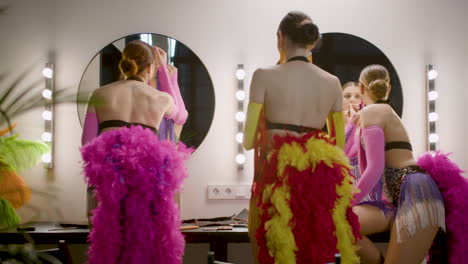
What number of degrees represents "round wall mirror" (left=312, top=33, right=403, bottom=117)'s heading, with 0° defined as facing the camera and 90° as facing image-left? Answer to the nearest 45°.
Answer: approximately 0°

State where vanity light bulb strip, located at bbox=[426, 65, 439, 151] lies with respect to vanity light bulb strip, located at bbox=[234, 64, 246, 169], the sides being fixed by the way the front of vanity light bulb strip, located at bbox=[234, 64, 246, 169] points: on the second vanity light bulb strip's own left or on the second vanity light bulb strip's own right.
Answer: on the second vanity light bulb strip's own left

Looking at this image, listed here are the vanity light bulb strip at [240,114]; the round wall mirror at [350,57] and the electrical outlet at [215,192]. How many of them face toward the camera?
3

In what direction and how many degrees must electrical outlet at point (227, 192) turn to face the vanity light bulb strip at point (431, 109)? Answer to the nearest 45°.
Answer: approximately 90° to its left

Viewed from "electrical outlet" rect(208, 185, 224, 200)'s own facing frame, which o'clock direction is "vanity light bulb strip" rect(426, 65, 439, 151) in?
The vanity light bulb strip is roughly at 9 o'clock from the electrical outlet.

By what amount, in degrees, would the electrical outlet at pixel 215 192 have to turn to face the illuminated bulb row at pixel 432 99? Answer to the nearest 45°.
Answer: approximately 90° to its left
